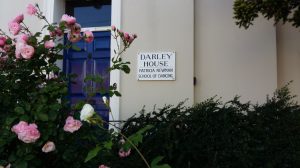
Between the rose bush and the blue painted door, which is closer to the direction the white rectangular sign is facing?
the rose bush

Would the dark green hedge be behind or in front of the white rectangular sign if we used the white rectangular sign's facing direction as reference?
in front

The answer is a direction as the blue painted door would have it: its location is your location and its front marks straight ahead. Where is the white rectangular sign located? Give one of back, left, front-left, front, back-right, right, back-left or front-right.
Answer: front-left

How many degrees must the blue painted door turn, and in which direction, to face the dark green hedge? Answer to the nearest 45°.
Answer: approximately 45° to its left

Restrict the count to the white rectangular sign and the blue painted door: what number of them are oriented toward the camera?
2

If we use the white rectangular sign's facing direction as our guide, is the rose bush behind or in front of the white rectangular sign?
in front

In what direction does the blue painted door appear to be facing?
toward the camera

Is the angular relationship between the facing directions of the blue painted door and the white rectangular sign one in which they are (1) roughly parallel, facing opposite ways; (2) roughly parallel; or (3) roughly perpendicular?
roughly parallel

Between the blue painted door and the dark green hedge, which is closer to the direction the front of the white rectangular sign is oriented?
the dark green hedge
